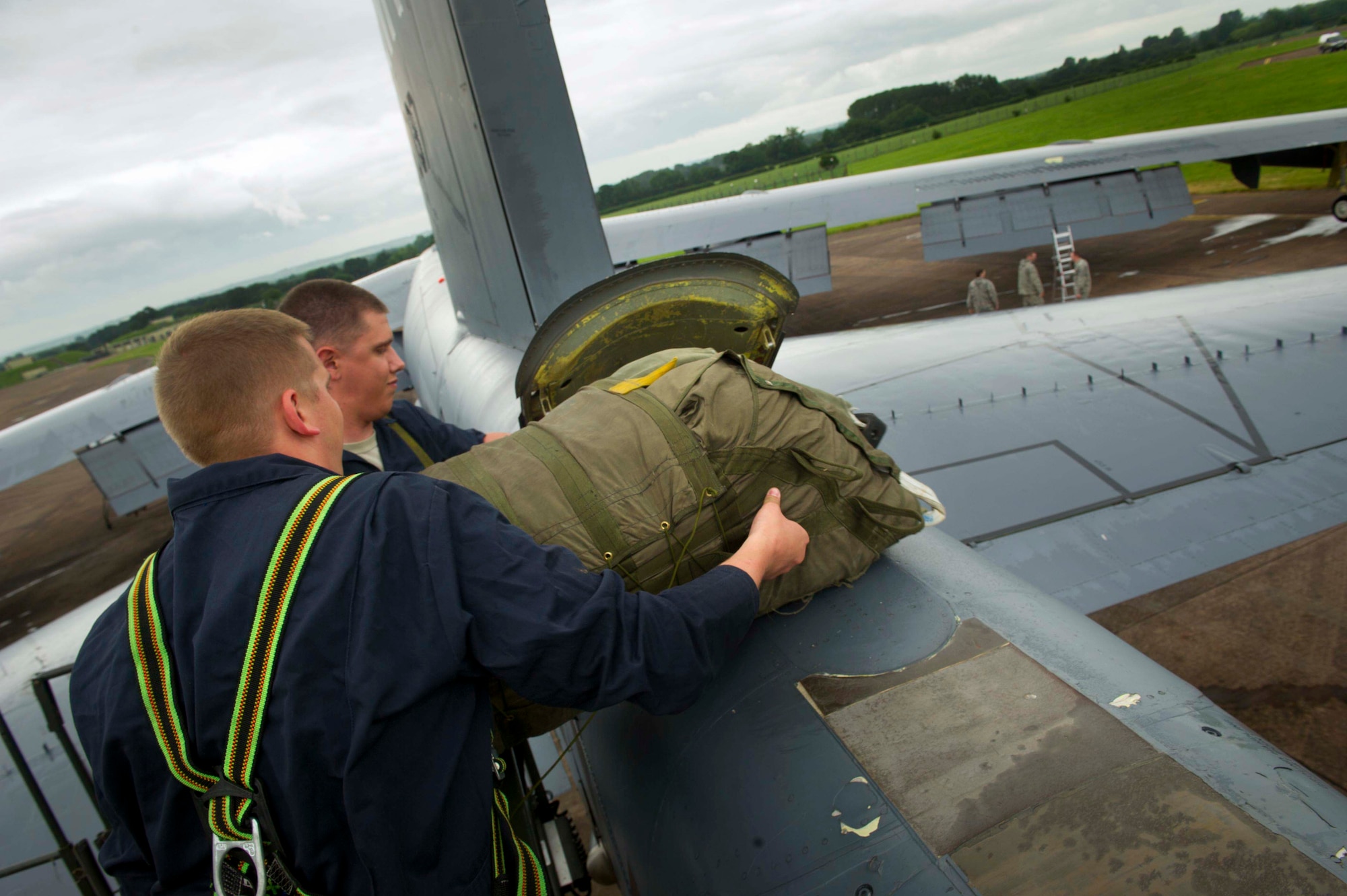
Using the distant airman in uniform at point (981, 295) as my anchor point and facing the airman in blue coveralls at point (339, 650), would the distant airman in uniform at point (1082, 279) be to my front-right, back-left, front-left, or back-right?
back-left

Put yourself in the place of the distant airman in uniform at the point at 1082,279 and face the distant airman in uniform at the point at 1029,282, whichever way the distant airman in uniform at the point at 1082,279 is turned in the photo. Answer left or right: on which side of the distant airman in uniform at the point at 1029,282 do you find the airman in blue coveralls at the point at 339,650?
left

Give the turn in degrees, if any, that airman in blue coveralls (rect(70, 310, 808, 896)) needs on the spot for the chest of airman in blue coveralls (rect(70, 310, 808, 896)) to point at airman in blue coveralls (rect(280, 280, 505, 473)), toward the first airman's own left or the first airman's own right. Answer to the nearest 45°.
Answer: approximately 45° to the first airman's own left

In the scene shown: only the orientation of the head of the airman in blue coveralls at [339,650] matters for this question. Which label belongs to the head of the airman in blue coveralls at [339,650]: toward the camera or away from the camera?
away from the camera

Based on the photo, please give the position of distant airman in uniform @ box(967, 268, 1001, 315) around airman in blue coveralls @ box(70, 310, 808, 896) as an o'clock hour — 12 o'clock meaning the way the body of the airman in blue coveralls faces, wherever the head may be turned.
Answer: The distant airman in uniform is roughly at 12 o'clock from the airman in blue coveralls.

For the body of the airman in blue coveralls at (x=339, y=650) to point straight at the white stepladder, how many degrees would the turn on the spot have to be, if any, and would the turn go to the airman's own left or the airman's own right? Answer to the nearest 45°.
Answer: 0° — they already face it

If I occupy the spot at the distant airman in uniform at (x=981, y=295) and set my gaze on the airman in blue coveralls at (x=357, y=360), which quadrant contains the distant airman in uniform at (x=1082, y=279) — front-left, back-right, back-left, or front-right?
back-left

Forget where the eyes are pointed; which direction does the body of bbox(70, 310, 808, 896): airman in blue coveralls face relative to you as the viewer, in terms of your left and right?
facing away from the viewer and to the right of the viewer

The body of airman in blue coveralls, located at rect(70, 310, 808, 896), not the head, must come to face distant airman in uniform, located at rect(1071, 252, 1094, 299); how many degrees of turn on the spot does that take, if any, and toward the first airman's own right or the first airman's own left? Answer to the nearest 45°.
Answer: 0° — they already face them

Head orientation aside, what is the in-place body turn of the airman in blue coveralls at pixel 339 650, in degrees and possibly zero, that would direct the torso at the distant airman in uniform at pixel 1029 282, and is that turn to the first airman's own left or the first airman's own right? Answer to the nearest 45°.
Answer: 0° — they already face them
